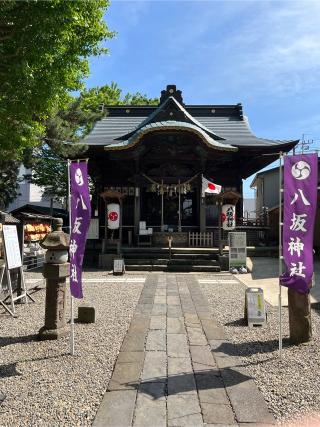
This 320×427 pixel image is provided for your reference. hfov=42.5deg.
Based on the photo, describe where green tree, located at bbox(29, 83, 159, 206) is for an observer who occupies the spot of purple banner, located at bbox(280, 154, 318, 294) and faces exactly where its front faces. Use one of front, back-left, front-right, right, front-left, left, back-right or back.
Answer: back-right

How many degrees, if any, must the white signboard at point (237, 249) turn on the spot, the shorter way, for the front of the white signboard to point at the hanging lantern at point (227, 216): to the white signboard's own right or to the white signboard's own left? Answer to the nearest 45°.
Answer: approximately 180°

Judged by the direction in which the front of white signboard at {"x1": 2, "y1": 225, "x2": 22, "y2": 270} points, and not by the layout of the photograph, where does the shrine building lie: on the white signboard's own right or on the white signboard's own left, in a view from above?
on the white signboard's own left

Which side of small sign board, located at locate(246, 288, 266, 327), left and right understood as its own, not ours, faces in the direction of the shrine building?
back

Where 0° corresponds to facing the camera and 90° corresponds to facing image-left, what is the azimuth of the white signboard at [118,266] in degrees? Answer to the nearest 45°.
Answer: approximately 0°
